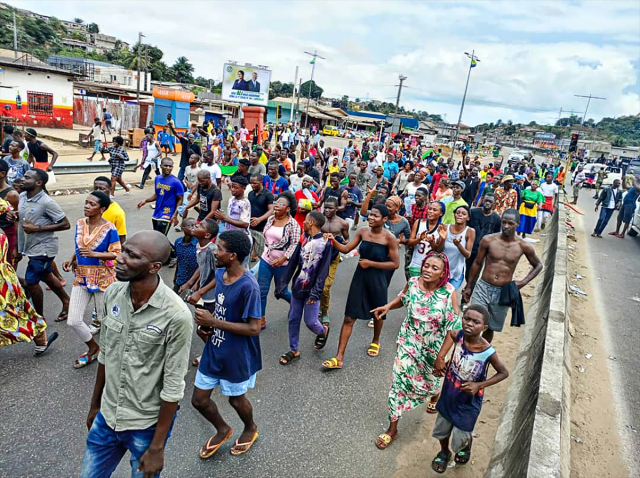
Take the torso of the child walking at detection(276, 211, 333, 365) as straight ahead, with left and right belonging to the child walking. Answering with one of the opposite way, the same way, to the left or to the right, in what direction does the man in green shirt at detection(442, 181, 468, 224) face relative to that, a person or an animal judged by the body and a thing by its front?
the same way

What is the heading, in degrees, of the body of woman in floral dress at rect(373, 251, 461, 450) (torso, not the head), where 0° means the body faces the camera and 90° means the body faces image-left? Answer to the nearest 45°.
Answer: approximately 45°

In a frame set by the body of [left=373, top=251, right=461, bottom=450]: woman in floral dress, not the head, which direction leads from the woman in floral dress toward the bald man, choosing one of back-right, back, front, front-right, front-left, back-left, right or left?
front

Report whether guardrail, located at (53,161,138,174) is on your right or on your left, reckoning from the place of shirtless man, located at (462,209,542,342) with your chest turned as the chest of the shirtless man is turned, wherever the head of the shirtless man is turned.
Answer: on your right

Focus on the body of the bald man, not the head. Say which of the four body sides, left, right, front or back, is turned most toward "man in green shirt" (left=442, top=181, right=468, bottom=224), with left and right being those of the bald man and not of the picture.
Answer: back

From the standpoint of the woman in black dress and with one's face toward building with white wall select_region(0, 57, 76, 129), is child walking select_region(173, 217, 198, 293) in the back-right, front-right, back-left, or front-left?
front-left

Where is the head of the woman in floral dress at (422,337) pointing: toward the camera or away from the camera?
toward the camera

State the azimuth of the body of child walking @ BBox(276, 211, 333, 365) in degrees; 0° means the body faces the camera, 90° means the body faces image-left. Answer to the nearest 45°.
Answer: approximately 45°

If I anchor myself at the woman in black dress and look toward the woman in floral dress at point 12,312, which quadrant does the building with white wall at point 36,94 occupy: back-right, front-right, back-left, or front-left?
front-right

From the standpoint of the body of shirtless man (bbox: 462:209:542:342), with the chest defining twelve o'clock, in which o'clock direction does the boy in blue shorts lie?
The boy in blue shorts is roughly at 1 o'clock from the shirtless man.

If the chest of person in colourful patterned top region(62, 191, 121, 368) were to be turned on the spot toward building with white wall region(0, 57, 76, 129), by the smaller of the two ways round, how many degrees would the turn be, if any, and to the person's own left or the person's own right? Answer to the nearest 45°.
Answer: approximately 135° to the person's own right
